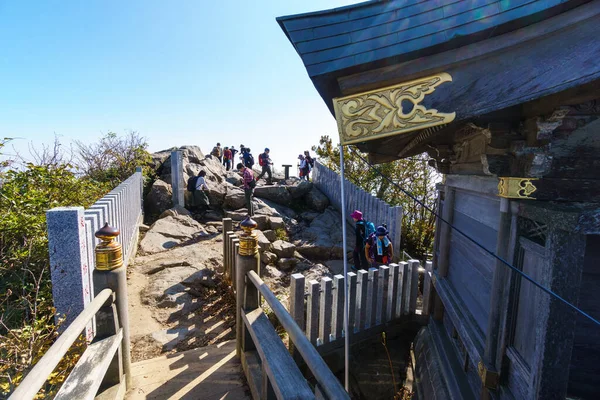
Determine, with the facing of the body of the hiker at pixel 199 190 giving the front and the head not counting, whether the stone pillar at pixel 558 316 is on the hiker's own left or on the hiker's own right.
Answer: on the hiker's own right

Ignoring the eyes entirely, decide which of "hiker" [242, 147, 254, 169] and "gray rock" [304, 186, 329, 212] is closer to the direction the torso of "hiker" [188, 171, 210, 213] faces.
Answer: the gray rock

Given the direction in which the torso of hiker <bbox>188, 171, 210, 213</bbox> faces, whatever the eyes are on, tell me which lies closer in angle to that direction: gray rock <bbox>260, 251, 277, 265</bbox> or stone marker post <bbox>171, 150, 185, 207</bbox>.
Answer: the gray rock

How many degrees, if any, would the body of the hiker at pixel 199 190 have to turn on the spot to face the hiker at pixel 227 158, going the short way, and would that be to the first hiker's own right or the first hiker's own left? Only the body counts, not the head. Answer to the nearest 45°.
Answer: approximately 90° to the first hiker's own left

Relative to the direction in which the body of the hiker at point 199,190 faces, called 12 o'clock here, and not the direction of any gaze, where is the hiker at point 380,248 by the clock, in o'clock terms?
the hiker at point 380,248 is roughly at 2 o'clock from the hiker at point 199,190.

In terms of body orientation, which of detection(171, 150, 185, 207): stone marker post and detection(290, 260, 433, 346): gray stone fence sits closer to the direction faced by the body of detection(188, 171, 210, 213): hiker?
the gray stone fence

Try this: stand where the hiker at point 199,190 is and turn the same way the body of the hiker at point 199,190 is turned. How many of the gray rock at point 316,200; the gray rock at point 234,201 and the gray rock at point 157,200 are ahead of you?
2

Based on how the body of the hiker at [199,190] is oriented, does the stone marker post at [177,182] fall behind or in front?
behind

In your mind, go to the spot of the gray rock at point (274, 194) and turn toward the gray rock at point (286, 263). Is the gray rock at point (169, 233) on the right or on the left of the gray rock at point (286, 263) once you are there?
right

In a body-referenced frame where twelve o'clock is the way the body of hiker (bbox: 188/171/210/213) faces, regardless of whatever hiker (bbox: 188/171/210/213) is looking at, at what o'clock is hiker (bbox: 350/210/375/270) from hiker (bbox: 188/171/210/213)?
hiker (bbox: 350/210/375/270) is roughly at 2 o'clock from hiker (bbox: 188/171/210/213).

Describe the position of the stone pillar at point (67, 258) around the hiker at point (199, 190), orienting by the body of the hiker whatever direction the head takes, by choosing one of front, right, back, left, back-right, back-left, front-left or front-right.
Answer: right

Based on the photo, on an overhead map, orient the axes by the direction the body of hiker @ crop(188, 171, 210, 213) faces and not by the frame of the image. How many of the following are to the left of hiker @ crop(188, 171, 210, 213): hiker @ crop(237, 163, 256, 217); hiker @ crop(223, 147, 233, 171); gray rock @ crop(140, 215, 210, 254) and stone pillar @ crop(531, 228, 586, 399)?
1

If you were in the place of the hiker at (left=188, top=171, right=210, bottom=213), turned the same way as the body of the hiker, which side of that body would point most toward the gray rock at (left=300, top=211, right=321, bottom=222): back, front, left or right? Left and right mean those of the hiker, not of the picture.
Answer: front

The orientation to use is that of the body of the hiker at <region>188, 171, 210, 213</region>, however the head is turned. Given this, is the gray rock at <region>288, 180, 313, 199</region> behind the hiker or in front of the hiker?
in front

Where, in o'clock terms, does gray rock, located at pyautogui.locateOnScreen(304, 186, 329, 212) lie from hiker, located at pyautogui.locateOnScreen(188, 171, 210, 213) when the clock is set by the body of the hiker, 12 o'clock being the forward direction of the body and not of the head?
The gray rock is roughly at 12 o'clock from the hiker.

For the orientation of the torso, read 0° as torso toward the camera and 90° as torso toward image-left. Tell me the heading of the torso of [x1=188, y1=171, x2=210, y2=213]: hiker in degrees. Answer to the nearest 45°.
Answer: approximately 270°

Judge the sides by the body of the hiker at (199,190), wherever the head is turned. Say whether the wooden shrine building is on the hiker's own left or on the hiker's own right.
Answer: on the hiker's own right
